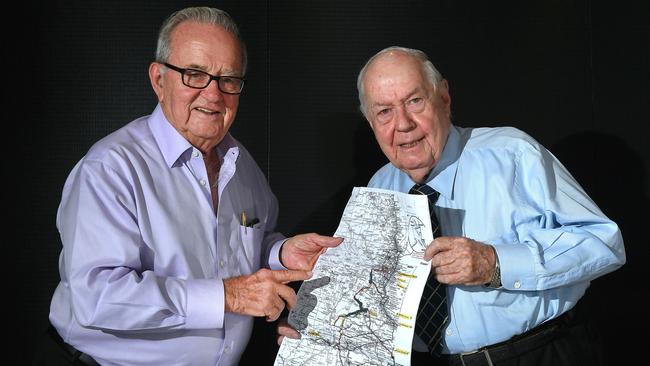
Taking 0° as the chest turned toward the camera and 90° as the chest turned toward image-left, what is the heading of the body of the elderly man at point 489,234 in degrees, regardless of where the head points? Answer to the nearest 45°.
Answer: approximately 45°

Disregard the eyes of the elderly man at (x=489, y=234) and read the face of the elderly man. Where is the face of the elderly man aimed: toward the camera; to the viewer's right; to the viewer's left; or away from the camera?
toward the camera

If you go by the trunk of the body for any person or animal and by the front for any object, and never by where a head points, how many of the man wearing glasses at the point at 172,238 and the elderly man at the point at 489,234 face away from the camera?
0

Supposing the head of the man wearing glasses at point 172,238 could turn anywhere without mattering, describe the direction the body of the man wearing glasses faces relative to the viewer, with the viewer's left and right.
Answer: facing the viewer and to the right of the viewer

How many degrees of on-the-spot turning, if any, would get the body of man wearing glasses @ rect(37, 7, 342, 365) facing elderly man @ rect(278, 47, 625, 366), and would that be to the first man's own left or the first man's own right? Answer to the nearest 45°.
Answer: approximately 45° to the first man's own left

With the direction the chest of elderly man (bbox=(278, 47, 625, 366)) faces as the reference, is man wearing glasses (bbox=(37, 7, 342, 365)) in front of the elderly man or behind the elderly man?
in front
